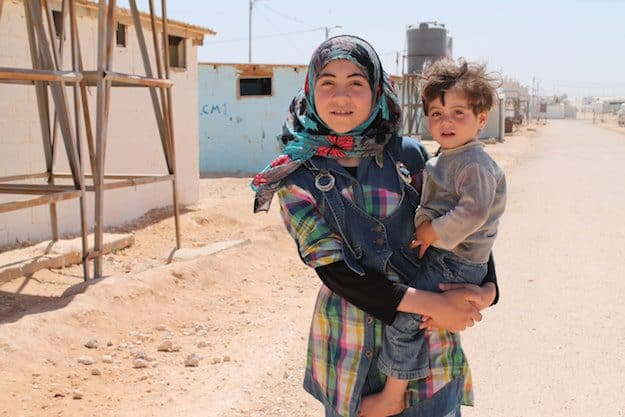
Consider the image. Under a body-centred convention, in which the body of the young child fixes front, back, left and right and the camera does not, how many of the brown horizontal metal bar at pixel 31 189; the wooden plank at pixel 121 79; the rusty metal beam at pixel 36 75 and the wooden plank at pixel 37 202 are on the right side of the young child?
4

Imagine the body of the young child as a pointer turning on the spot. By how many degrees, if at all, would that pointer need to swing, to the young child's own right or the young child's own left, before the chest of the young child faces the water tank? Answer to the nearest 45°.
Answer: approximately 135° to the young child's own right

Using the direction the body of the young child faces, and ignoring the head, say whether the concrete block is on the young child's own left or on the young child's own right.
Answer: on the young child's own right

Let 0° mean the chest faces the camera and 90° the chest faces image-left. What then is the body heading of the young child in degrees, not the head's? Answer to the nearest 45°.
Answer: approximately 45°

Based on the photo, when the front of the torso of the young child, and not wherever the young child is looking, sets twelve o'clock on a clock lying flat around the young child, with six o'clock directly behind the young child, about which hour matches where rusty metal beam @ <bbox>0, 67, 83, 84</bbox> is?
The rusty metal beam is roughly at 3 o'clock from the young child.

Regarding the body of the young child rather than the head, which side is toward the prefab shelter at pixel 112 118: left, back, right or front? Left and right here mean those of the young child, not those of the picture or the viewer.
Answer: right

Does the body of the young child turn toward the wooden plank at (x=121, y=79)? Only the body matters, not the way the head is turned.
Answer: no

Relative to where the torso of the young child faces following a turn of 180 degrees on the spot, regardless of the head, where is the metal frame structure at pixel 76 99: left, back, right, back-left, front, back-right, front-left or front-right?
left

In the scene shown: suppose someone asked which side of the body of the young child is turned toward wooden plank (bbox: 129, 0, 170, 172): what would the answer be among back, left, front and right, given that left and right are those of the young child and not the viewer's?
right

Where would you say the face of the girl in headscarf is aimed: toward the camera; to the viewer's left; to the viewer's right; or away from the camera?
toward the camera

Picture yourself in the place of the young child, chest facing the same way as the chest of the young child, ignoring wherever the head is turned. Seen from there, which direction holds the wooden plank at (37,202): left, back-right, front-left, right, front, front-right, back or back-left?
right

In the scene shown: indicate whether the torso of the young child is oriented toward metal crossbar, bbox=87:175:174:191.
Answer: no
